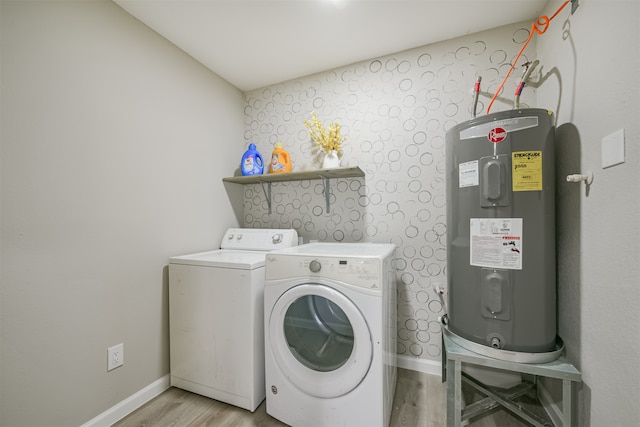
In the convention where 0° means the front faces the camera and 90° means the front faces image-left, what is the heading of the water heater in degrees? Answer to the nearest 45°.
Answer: approximately 0°

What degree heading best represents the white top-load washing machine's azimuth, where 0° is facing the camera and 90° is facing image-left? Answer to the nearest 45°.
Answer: approximately 45°

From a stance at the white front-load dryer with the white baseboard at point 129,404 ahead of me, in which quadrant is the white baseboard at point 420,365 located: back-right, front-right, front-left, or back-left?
back-right

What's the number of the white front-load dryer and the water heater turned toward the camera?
2

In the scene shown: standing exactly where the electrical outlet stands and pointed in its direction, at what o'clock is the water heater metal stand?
The water heater metal stand is roughly at 12 o'clock from the electrical outlet.
